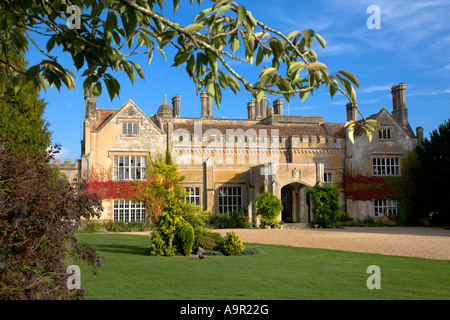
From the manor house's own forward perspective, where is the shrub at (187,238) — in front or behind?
in front

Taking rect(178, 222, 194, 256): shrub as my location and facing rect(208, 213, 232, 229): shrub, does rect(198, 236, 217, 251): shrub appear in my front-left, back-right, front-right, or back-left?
front-right

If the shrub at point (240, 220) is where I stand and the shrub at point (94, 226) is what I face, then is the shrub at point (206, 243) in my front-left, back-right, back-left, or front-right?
front-left

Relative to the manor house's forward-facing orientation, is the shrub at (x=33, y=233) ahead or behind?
ahead

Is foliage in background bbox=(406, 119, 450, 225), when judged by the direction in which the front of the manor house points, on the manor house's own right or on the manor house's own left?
on the manor house's own left

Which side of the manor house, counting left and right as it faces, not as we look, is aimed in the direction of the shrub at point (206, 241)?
front

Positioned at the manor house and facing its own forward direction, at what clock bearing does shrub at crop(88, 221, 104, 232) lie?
The shrub is roughly at 2 o'clock from the manor house.

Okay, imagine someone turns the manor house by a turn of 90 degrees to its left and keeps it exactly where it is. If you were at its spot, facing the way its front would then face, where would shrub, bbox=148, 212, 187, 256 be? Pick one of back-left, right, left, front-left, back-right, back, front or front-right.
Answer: right

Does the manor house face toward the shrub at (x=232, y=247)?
yes

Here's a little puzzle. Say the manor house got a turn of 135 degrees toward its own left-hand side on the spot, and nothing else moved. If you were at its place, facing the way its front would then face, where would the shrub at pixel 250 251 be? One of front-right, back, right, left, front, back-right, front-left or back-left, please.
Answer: back-right

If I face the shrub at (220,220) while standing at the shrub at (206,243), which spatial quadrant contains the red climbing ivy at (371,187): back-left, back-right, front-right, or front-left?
front-right

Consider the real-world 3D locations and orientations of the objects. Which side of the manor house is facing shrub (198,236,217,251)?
front

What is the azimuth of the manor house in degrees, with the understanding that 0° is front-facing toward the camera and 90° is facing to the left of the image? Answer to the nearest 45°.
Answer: approximately 0°
